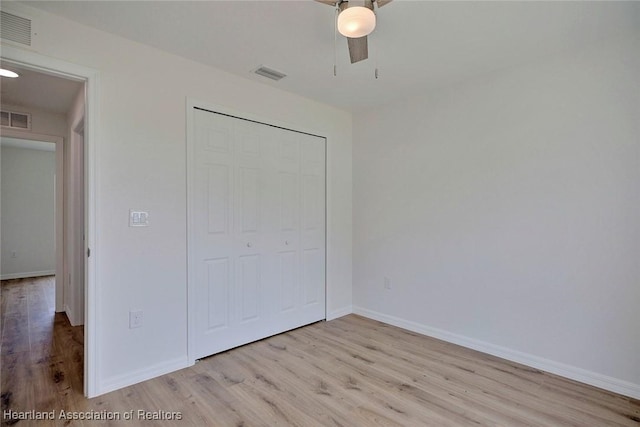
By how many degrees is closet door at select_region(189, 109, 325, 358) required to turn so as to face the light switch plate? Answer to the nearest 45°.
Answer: approximately 90° to its right

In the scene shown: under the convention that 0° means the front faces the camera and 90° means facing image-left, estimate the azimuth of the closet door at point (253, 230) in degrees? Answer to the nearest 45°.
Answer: approximately 315°

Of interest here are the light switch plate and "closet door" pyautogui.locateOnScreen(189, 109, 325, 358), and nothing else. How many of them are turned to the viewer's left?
0

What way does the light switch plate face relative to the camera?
toward the camera

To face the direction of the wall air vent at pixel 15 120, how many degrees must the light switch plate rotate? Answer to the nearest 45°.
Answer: approximately 135° to its right

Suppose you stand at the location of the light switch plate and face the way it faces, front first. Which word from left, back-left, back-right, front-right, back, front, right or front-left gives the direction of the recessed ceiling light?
back-right

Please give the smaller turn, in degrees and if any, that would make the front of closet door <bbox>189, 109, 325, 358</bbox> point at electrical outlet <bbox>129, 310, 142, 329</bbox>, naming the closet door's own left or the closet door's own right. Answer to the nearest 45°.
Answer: approximately 90° to the closet door's own right

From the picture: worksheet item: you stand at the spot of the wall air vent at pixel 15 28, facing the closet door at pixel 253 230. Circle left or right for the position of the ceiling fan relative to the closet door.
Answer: right
